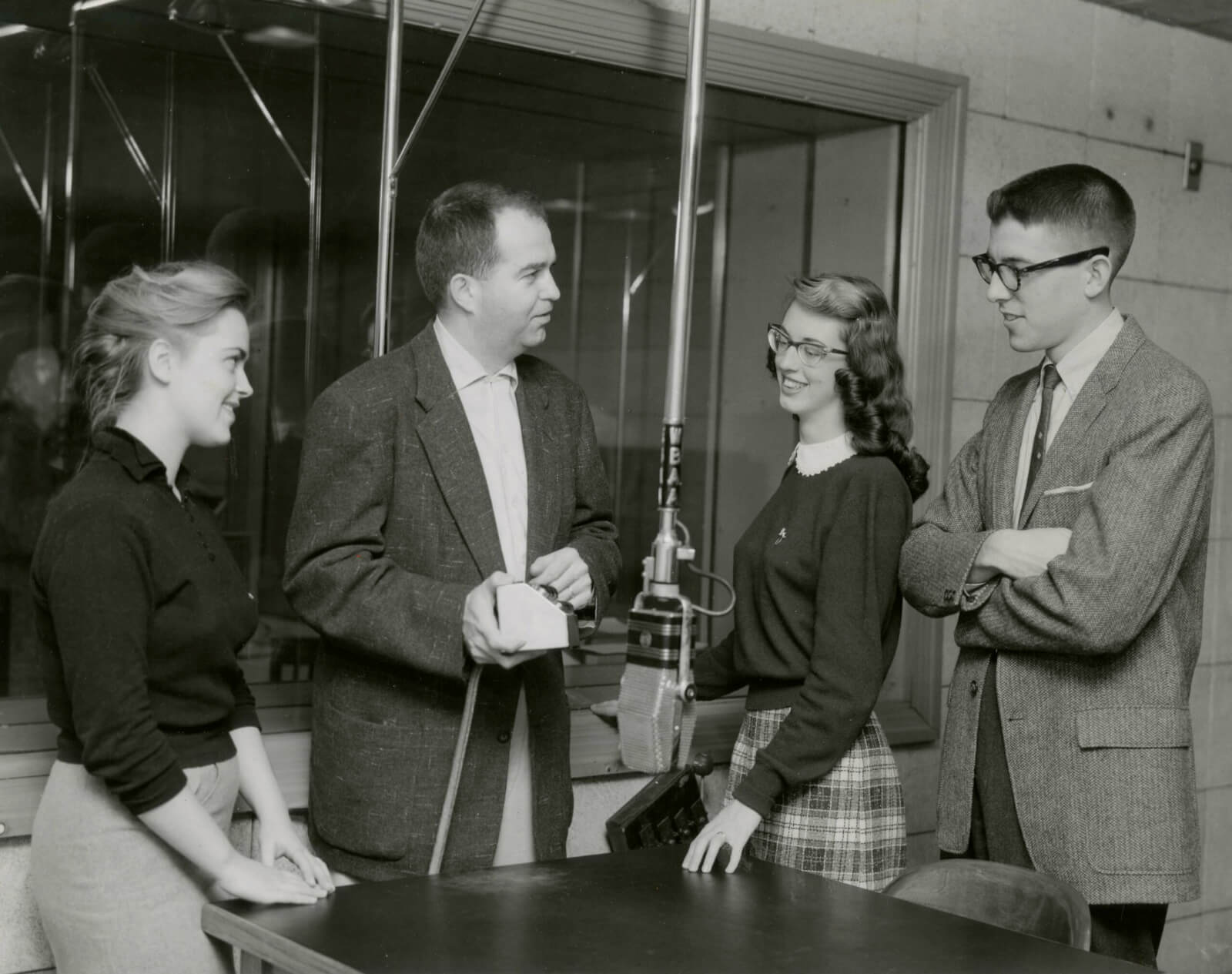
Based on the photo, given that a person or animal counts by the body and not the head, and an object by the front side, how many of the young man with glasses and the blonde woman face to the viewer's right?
1

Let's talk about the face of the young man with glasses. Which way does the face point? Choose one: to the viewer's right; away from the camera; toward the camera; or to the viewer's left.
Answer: to the viewer's left

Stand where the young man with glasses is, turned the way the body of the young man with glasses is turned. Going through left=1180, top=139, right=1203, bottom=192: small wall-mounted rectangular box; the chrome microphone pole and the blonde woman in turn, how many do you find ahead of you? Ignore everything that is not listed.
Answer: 2

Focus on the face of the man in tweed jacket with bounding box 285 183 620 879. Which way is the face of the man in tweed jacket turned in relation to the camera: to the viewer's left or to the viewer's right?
to the viewer's right

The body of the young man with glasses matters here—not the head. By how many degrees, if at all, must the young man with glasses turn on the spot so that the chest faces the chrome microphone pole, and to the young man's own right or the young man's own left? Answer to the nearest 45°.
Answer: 0° — they already face it

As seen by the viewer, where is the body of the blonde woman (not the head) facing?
to the viewer's right

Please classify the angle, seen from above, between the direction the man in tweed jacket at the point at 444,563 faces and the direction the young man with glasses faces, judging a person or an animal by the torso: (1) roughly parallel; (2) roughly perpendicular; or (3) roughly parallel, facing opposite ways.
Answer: roughly perpendicular

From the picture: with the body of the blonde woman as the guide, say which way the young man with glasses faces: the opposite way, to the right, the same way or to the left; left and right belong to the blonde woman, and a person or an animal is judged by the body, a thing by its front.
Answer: the opposite way

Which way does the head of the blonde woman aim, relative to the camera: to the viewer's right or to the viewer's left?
to the viewer's right
